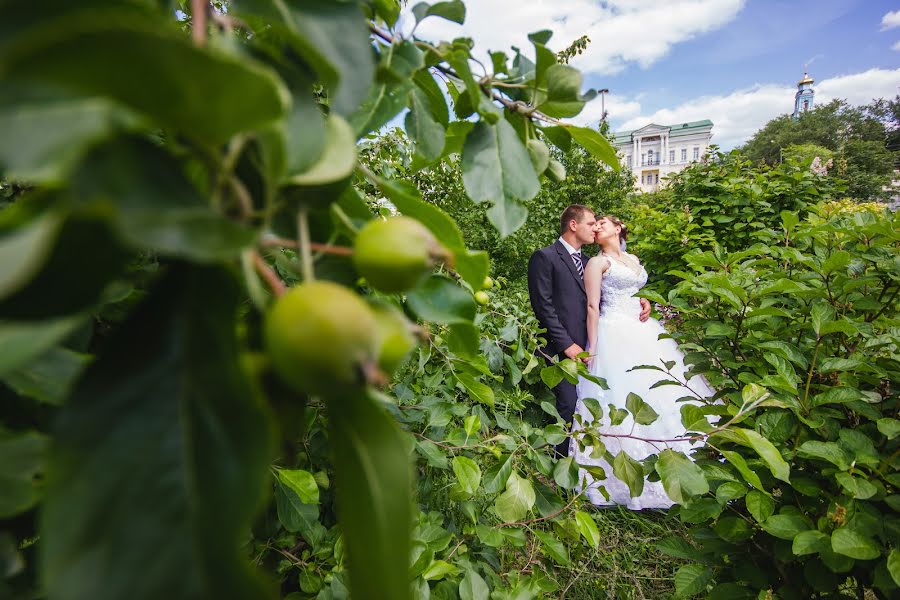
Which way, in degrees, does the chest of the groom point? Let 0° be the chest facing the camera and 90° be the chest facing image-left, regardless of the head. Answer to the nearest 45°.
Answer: approximately 315°

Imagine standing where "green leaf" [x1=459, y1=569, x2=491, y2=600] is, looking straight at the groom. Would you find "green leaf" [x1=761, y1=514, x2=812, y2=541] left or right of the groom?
right

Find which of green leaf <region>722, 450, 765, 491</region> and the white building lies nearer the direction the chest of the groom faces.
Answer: the green leaf

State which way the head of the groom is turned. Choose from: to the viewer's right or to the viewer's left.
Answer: to the viewer's right
